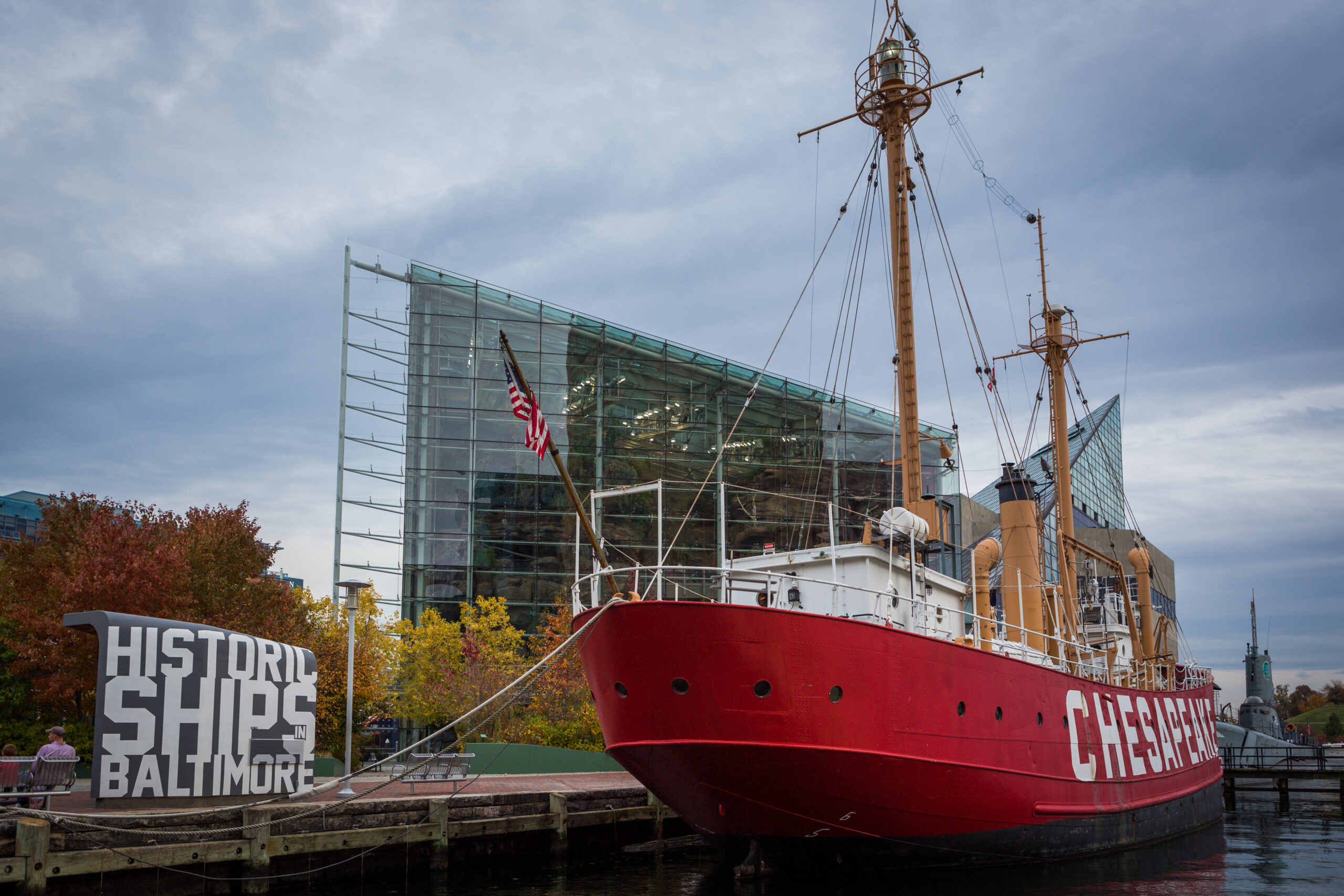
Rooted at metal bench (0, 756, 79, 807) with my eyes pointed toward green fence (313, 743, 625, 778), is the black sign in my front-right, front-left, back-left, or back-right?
front-right

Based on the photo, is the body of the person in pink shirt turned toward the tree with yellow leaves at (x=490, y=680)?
no

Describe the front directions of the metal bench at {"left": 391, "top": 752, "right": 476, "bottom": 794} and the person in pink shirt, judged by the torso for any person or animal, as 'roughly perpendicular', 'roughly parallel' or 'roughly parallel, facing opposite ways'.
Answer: roughly parallel

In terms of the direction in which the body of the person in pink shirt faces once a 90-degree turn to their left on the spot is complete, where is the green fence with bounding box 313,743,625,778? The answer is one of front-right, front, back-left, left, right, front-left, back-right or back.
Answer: back
